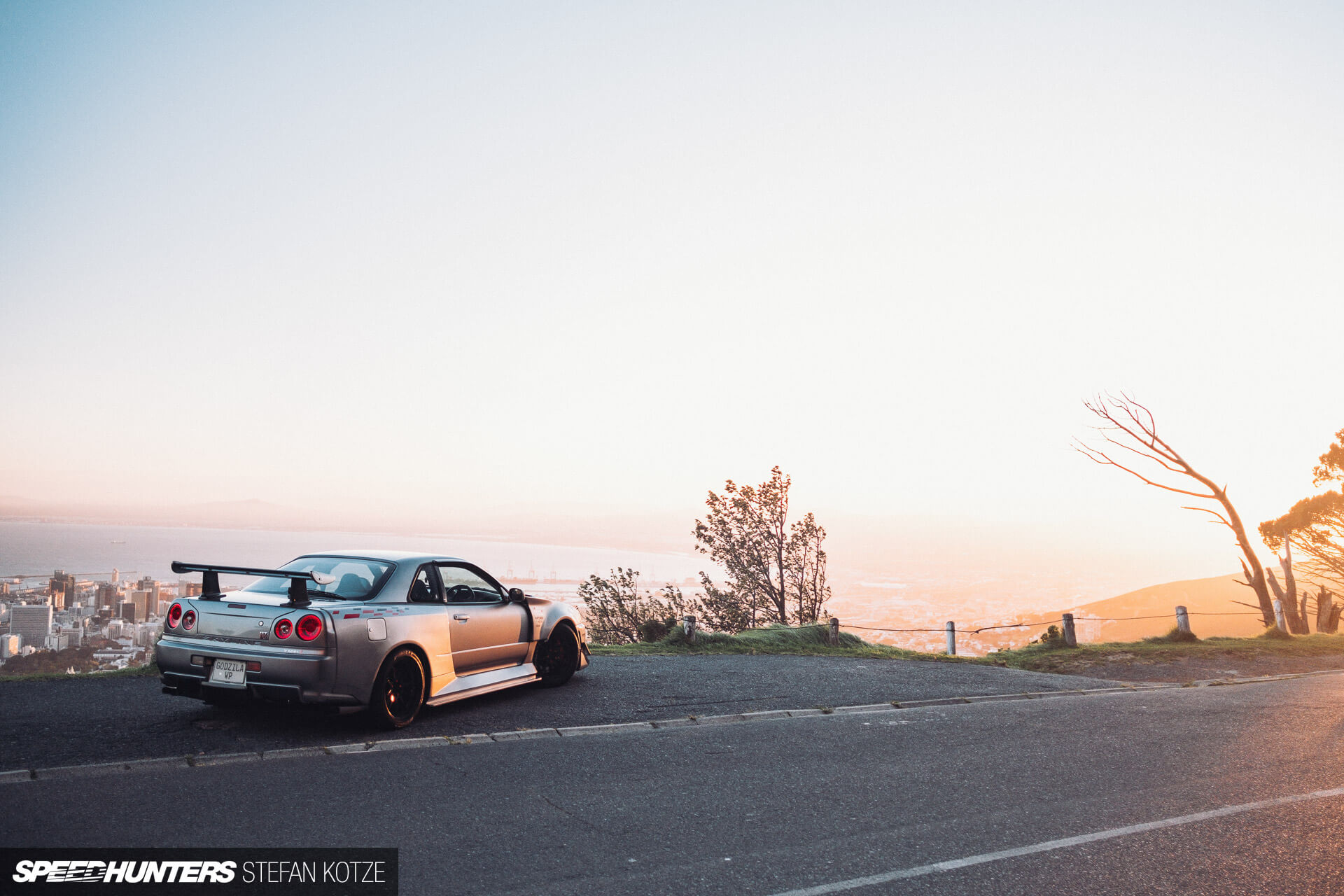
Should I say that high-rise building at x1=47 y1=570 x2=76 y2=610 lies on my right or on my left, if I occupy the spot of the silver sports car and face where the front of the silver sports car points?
on my left

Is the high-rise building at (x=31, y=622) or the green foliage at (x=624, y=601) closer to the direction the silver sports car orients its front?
the green foliage

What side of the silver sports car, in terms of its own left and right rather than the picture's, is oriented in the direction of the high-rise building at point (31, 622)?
left

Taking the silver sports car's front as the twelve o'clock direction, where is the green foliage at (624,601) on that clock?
The green foliage is roughly at 11 o'clock from the silver sports car.

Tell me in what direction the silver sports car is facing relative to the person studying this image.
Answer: facing away from the viewer and to the right of the viewer

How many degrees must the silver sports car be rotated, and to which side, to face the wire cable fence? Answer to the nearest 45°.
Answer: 0° — it already faces it

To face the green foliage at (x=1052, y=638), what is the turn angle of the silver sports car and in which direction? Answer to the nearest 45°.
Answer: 0° — it already faces it
